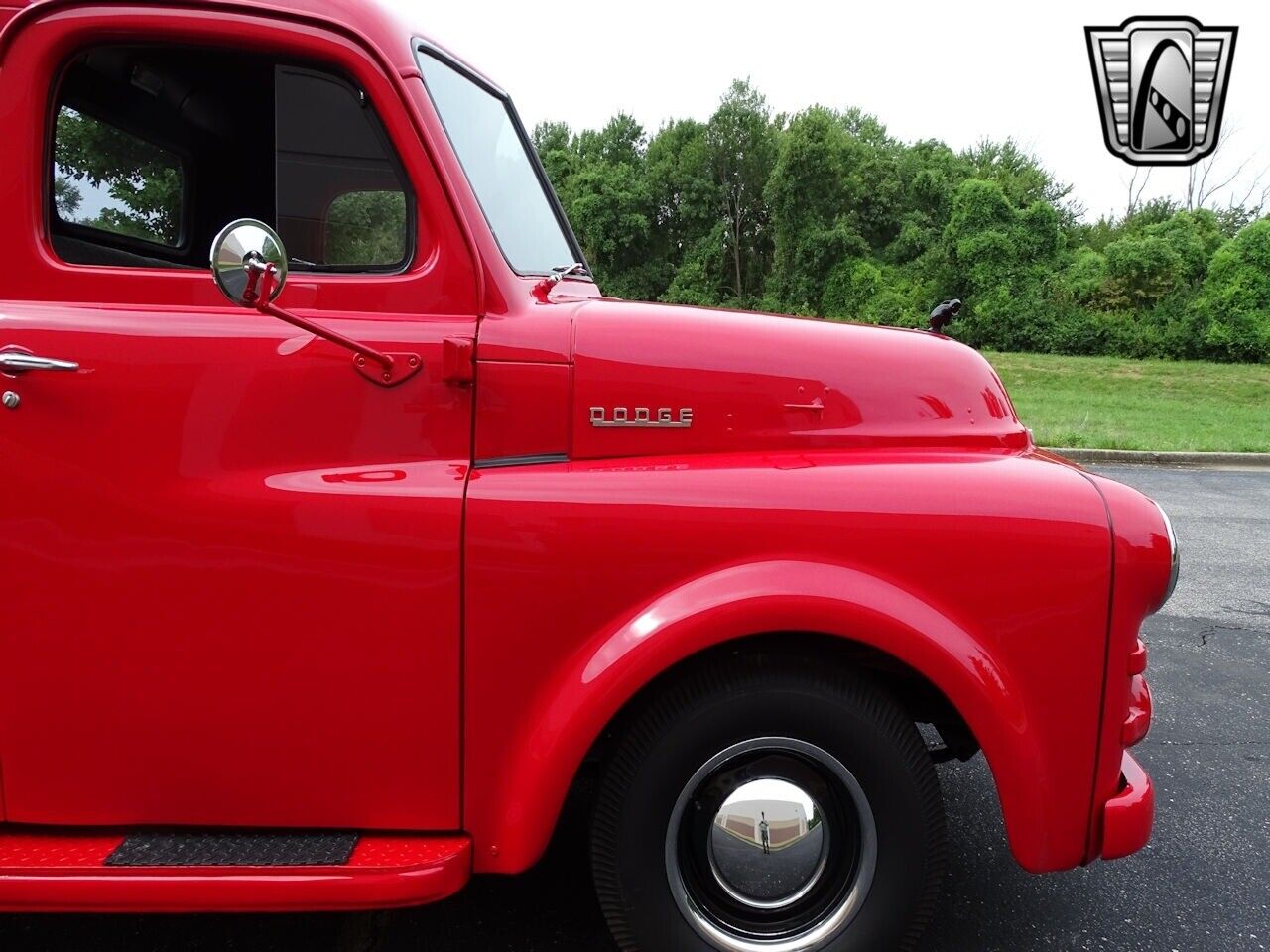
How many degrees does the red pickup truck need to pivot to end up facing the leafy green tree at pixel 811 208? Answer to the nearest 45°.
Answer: approximately 90° to its left

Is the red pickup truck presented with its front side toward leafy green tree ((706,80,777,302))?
no

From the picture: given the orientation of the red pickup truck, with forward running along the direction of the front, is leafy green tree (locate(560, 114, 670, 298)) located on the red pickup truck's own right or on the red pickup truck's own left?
on the red pickup truck's own left

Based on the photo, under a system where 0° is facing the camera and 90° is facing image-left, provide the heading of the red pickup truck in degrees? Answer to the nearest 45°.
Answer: approximately 270°

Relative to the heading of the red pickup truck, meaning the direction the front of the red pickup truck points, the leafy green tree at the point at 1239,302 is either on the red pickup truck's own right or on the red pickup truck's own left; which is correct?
on the red pickup truck's own left

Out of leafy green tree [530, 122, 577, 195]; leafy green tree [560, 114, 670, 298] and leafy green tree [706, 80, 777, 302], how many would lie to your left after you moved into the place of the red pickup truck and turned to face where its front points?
3

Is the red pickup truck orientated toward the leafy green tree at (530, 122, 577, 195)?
no

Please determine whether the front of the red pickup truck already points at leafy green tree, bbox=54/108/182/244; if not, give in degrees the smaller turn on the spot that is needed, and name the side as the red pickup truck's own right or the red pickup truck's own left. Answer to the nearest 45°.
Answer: approximately 135° to the red pickup truck's own left

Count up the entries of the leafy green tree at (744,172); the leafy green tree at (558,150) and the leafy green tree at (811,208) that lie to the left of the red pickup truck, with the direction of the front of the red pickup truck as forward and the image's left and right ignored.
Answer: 3

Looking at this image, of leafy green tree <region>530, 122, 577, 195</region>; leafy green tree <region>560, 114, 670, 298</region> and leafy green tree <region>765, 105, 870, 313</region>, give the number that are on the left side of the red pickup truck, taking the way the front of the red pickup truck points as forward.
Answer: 3

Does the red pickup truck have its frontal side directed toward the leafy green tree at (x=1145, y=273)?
no
